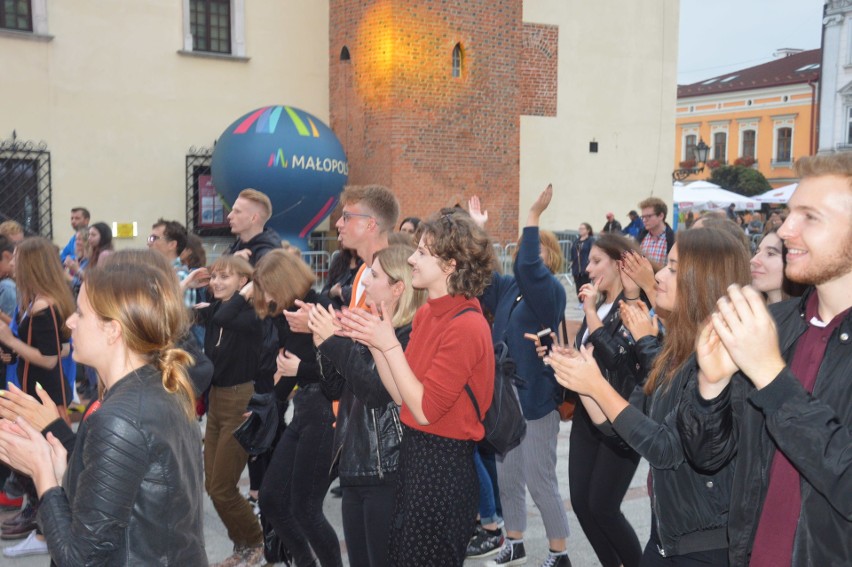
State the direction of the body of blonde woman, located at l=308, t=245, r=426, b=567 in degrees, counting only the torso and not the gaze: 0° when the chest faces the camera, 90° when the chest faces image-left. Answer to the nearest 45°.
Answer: approximately 90°

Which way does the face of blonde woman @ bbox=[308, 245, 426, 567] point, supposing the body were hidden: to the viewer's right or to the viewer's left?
to the viewer's left

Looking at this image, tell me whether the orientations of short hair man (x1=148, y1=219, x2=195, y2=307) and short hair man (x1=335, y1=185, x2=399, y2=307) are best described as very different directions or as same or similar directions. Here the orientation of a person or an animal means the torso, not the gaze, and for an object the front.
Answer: same or similar directions

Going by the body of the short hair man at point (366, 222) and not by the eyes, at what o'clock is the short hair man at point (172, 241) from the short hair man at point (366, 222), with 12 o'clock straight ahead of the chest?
the short hair man at point (172, 241) is roughly at 2 o'clock from the short hair man at point (366, 222).

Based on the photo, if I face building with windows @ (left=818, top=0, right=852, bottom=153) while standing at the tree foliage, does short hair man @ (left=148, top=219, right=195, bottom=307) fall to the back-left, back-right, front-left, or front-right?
back-right

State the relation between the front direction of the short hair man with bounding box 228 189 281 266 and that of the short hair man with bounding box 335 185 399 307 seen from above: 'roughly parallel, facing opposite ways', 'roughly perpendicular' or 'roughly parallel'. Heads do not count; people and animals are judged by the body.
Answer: roughly parallel

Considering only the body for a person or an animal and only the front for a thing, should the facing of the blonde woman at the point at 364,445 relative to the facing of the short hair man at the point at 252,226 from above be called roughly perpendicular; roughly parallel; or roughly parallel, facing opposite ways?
roughly parallel

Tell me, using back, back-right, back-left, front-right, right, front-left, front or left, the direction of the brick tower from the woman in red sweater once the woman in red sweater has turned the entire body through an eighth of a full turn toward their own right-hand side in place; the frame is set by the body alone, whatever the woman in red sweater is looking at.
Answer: front-right
